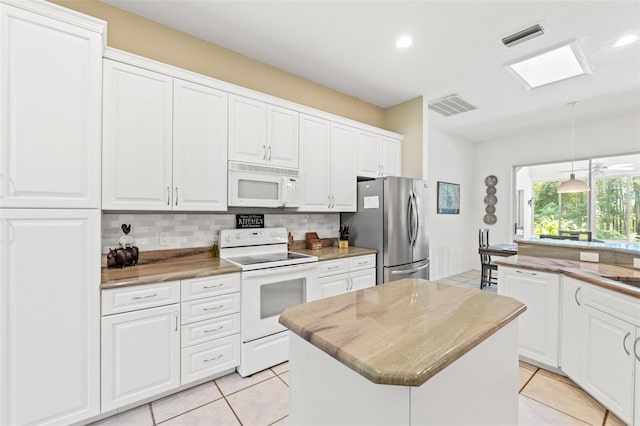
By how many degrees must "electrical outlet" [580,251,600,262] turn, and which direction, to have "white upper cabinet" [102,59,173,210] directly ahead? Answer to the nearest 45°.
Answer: approximately 45° to its right

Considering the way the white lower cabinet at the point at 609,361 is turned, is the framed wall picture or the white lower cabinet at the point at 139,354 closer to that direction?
the white lower cabinet

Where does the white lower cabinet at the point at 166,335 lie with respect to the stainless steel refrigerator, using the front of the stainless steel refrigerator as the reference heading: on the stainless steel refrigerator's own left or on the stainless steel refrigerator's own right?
on the stainless steel refrigerator's own right

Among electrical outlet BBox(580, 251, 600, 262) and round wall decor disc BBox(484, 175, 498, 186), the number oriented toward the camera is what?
2

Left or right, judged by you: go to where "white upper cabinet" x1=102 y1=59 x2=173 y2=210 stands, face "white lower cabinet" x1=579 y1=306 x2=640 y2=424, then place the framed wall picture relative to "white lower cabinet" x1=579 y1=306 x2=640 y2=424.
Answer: left

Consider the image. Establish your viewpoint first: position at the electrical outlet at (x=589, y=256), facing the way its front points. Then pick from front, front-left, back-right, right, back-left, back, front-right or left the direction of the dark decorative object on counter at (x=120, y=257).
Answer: front-right

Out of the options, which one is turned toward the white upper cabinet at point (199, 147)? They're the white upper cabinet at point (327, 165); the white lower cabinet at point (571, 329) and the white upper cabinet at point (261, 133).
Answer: the white lower cabinet

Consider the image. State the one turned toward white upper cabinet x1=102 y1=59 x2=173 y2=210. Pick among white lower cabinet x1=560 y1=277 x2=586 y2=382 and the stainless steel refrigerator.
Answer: the white lower cabinet

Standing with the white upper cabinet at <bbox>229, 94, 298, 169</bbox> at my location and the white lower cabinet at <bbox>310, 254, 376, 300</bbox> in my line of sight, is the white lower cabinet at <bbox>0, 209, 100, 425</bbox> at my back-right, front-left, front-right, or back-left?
back-right

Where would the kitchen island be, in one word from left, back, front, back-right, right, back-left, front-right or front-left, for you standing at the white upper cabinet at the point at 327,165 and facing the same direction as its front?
front-right

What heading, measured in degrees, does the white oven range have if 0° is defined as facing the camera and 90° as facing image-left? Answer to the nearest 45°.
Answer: approximately 315°

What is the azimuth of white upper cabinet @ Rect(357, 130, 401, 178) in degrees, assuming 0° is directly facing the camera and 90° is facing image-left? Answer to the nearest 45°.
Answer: approximately 315°

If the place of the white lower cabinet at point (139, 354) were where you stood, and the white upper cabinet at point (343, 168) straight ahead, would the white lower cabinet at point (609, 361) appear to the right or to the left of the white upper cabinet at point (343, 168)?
right

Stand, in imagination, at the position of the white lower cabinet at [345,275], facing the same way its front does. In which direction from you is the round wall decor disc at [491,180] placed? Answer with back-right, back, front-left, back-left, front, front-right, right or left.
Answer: left
